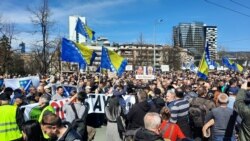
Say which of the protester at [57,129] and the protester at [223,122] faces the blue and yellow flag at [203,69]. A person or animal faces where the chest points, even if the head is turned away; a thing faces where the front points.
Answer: the protester at [223,122]

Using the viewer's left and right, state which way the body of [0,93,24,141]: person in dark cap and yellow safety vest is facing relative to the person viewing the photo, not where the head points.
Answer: facing away from the viewer

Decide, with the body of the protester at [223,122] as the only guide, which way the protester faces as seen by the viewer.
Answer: away from the camera

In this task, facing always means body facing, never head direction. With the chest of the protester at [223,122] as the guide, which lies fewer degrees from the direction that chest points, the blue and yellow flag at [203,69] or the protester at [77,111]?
the blue and yellow flag

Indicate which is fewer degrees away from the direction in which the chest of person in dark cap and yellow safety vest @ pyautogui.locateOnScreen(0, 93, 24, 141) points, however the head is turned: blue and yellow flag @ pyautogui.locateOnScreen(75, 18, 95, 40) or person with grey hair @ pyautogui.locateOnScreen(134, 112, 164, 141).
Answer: the blue and yellow flag

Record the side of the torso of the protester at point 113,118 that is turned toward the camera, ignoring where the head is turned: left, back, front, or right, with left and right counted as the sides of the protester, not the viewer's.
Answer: back
